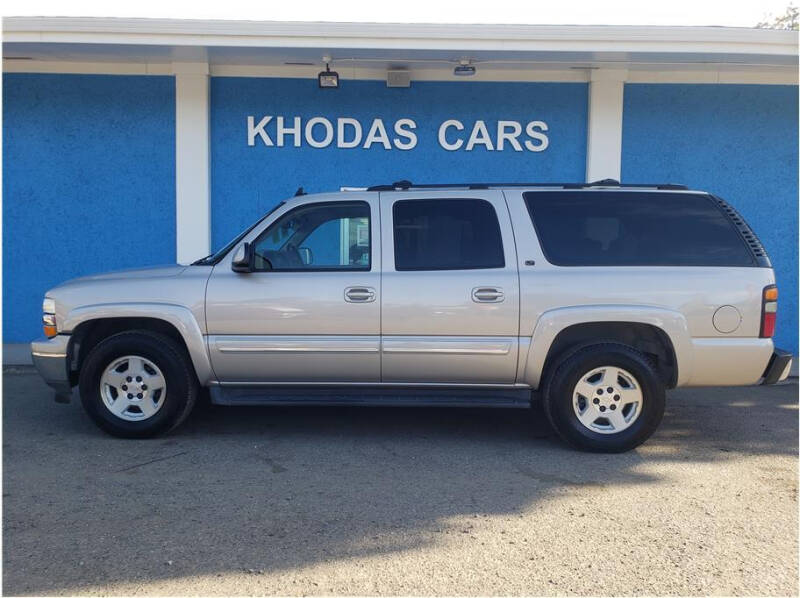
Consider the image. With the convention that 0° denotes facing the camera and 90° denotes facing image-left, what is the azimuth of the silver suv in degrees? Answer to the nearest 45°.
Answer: approximately 90°

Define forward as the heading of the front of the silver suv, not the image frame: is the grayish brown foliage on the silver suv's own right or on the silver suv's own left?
on the silver suv's own right
